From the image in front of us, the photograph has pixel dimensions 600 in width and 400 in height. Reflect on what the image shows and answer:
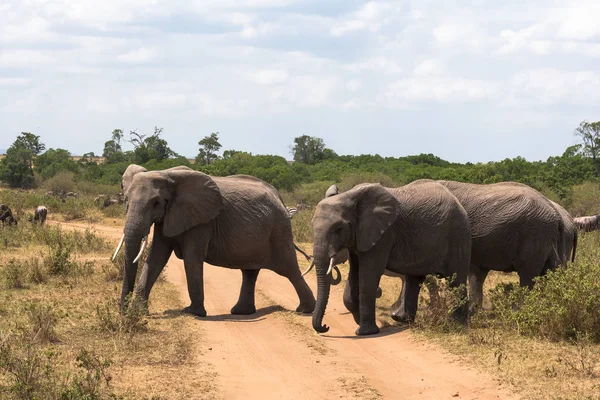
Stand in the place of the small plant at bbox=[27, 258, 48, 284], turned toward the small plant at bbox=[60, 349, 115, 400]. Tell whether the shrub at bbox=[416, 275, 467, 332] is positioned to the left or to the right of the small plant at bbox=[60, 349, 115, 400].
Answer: left

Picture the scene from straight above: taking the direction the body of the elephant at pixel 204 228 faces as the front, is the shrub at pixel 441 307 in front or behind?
behind

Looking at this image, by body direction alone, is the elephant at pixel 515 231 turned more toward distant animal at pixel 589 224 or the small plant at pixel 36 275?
the small plant

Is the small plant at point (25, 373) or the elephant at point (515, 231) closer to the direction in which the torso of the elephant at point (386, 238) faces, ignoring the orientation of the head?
the small plant

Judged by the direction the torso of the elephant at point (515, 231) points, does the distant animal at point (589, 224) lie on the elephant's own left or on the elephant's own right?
on the elephant's own right

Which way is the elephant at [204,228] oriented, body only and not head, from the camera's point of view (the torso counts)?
to the viewer's left

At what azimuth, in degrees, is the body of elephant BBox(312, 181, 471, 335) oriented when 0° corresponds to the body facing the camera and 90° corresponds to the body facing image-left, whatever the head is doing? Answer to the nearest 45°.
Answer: approximately 45°

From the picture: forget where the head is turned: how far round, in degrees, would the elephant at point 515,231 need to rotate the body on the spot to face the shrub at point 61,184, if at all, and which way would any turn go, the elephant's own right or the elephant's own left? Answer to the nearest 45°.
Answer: approximately 45° to the elephant's own right

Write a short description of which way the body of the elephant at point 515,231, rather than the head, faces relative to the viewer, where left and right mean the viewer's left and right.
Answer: facing to the left of the viewer

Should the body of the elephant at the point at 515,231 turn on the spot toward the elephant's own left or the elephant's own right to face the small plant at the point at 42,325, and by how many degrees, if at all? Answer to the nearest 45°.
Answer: approximately 45° to the elephant's own left

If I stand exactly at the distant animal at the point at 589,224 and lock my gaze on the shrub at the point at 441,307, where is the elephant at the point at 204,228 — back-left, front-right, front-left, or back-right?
front-right

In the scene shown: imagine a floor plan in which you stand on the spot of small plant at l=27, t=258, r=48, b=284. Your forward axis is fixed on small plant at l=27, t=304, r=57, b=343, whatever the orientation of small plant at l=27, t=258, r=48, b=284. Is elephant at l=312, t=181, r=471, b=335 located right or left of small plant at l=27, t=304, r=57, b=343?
left

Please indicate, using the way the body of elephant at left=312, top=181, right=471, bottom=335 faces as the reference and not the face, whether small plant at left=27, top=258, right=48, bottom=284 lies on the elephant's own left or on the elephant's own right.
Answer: on the elephant's own right

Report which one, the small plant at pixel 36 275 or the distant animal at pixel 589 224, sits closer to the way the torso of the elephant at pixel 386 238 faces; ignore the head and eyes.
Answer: the small plant
